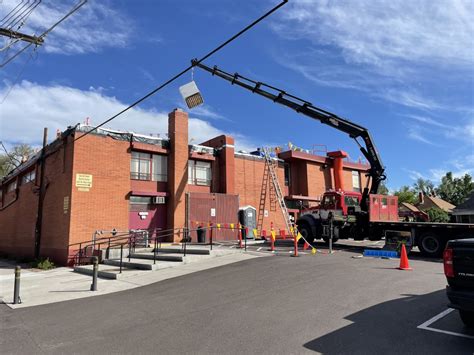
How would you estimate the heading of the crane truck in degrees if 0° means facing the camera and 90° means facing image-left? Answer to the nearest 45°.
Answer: approximately 135°

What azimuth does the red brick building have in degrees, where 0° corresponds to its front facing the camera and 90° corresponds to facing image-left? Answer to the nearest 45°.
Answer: approximately 315°

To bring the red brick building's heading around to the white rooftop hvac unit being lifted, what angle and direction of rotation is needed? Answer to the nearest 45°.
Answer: approximately 45° to its right

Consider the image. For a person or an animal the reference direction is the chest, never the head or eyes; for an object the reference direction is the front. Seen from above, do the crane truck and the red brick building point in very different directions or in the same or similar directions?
very different directions

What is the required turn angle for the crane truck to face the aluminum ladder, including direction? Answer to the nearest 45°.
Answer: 0° — it already faces it

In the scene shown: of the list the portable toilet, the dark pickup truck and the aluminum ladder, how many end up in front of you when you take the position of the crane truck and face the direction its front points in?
2

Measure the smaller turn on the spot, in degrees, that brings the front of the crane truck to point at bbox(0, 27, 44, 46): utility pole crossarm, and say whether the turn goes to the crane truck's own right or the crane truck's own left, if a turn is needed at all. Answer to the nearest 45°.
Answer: approximately 90° to the crane truck's own left
